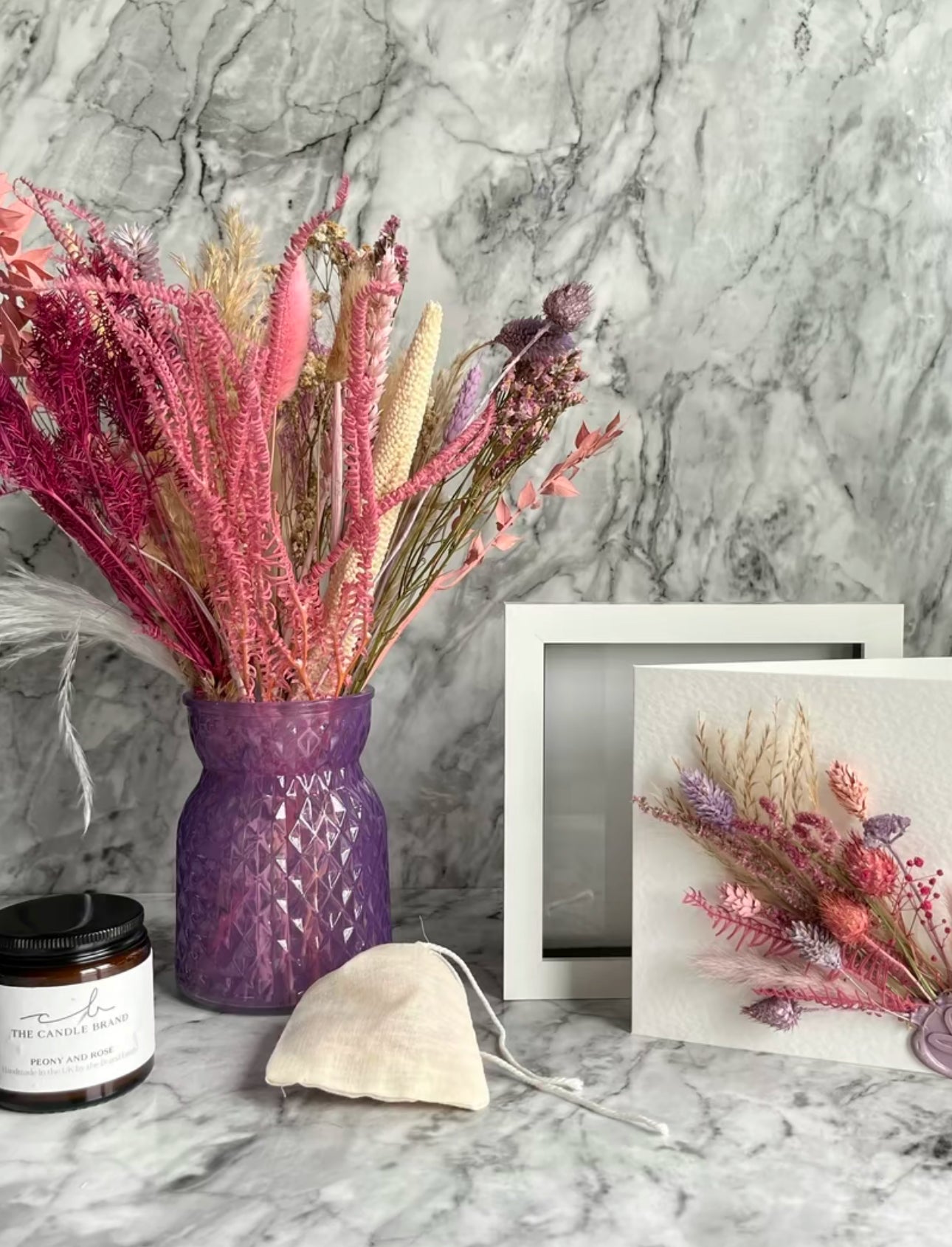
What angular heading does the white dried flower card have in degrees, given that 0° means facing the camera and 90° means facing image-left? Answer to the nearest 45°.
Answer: approximately 45°

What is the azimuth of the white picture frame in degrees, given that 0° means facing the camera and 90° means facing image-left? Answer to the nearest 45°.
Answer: approximately 0°

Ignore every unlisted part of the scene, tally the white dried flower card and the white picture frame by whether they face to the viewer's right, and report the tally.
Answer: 0
